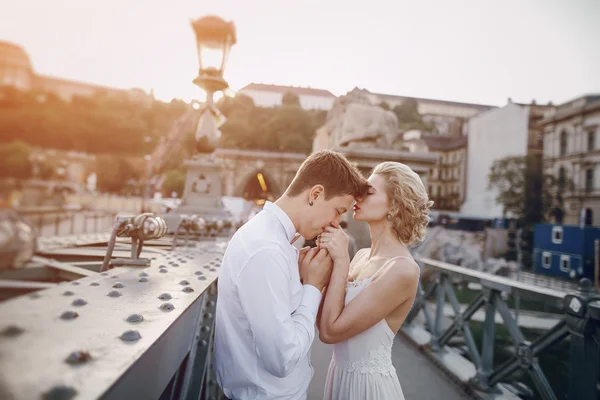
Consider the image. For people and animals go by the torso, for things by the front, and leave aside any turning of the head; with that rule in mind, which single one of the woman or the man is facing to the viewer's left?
the woman

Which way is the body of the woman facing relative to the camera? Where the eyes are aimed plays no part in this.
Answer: to the viewer's left

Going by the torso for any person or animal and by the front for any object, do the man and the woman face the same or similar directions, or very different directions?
very different directions

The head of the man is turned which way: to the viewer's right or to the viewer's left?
to the viewer's right

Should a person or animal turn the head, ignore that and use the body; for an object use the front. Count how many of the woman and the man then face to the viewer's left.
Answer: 1

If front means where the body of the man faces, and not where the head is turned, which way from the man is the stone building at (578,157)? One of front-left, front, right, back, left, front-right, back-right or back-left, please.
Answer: front-left

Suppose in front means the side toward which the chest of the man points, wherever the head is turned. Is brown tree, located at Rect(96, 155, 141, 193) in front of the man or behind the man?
behind

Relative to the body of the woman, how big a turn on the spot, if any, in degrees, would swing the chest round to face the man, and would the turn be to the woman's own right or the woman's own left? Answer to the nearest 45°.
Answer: approximately 45° to the woman's own left

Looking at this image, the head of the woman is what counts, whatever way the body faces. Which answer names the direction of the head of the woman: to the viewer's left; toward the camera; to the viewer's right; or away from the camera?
to the viewer's left

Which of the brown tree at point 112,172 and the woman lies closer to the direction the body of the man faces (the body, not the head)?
the woman

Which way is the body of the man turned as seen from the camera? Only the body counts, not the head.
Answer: to the viewer's right
